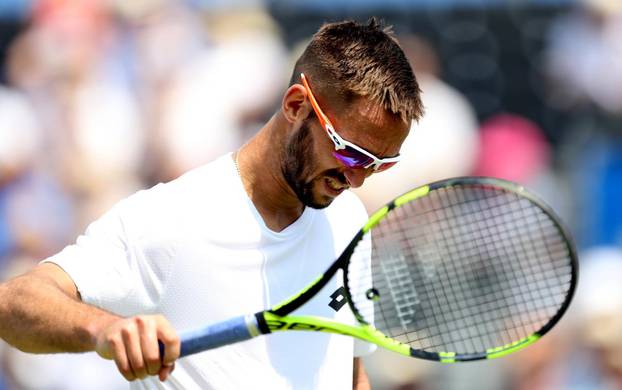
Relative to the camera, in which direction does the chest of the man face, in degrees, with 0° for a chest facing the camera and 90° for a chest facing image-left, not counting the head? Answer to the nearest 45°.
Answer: approximately 315°

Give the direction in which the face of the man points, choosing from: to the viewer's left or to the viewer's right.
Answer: to the viewer's right
